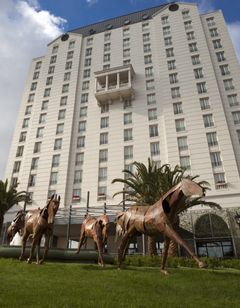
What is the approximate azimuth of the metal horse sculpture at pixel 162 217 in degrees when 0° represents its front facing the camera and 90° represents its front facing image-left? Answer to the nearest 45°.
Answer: approximately 270°

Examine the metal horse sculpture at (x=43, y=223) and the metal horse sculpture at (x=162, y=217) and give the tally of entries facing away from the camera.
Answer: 0

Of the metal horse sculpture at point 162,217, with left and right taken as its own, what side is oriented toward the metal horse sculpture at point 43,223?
back

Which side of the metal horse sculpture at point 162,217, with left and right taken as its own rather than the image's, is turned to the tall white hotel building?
left

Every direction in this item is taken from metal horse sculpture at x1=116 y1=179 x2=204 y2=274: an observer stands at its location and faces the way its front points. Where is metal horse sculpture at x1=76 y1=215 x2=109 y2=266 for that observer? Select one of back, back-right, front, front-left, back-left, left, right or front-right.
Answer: back-left

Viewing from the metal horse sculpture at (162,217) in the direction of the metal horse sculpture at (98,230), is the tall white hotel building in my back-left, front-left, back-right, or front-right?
front-right

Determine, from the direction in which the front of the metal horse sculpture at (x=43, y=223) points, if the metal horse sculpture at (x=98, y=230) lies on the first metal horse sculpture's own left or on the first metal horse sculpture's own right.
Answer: on the first metal horse sculpture's own left

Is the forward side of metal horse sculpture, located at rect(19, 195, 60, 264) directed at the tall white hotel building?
no

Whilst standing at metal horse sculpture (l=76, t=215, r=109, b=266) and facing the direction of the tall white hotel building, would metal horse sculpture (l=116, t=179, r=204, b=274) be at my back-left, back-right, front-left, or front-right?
back-right
